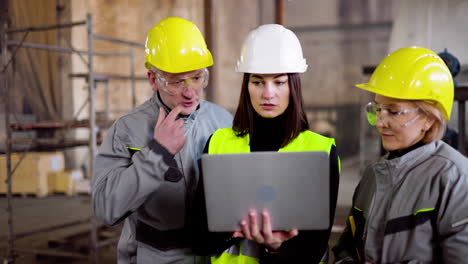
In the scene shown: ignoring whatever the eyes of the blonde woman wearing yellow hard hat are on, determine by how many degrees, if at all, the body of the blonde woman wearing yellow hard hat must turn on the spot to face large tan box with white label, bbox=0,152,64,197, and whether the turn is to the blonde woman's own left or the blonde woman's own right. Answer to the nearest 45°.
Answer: approximately 90° to the blonde woman's own right

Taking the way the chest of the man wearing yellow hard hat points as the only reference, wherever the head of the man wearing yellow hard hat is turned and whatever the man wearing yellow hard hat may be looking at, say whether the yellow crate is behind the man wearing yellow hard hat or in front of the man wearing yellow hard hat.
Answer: behind

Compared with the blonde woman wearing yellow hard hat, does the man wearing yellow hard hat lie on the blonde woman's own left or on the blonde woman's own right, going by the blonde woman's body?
on the blonde woman's own right

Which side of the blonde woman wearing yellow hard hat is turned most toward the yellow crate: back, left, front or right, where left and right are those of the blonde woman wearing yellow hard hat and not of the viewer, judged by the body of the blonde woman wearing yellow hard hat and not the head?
right

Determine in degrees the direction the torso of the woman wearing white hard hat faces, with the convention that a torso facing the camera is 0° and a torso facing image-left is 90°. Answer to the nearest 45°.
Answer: approximately 0°

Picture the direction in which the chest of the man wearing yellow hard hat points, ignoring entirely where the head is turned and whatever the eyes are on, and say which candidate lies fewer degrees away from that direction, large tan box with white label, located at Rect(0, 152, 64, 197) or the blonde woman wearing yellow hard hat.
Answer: the blonde woman wearing yellow hard hat

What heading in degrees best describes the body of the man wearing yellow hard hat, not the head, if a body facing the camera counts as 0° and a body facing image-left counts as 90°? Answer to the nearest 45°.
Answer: approximately 315°

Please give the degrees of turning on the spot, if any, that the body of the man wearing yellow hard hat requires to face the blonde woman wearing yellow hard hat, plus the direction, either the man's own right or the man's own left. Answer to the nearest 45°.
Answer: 0° — they already face them

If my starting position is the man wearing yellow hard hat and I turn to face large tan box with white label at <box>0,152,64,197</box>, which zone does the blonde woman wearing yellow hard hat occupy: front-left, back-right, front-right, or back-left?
back-right
